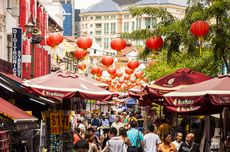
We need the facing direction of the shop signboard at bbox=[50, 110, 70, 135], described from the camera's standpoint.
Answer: facing the viewer

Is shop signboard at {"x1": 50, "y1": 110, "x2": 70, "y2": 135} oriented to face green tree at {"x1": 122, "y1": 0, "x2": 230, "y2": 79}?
no

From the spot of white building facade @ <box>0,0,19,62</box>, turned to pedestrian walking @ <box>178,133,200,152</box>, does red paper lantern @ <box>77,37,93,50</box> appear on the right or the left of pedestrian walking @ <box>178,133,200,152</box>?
left

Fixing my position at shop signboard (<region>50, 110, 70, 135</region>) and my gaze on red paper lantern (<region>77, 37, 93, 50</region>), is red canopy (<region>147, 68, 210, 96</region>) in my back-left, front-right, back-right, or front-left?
front-right

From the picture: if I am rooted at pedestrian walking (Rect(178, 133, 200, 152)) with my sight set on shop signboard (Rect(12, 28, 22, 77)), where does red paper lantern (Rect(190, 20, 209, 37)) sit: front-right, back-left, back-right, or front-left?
front-right

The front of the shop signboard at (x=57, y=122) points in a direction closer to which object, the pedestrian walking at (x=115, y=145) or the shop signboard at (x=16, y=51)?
the pedestrian walking

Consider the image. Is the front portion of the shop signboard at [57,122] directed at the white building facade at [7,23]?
no
